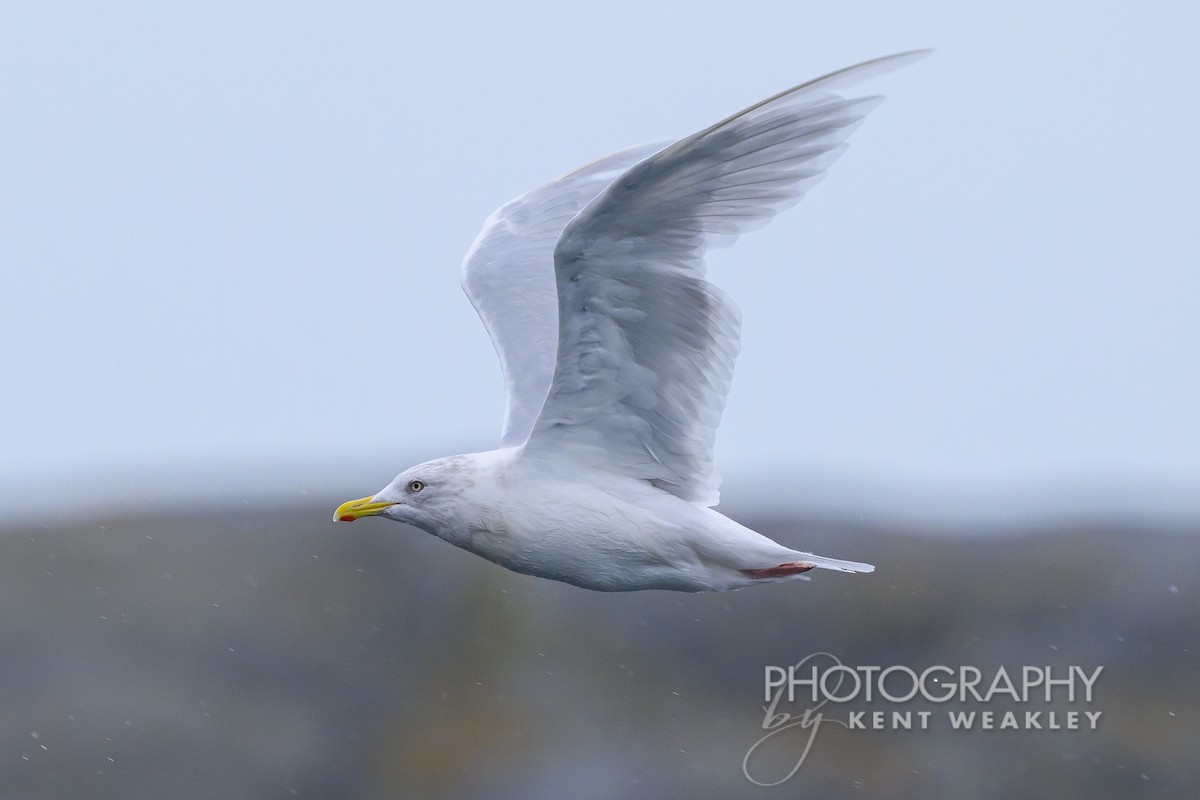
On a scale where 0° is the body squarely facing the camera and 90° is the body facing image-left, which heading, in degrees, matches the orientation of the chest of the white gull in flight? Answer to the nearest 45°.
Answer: approximately 90°
